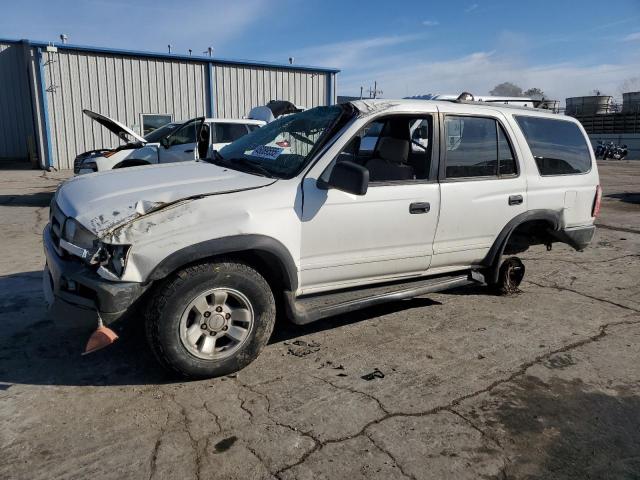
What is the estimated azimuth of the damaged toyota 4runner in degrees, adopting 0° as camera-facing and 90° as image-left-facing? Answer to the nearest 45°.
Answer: approximately 45°

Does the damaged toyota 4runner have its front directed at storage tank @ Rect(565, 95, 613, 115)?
no

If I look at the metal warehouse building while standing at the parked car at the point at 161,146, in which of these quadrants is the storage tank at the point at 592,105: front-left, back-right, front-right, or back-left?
front-right

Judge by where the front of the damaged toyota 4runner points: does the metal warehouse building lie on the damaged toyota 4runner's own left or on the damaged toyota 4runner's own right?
on the damaged toyota 4runner's own right

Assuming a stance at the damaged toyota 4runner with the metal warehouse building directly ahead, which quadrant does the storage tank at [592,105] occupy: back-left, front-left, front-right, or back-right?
front-right

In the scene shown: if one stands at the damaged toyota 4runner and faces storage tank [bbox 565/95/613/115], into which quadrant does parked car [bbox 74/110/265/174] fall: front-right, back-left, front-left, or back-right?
front-left

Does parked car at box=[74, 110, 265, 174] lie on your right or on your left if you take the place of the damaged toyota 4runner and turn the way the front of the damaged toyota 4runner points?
on your right

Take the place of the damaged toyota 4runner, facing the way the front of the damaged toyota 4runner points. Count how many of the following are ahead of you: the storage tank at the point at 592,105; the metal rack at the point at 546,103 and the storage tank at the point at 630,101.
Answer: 0
